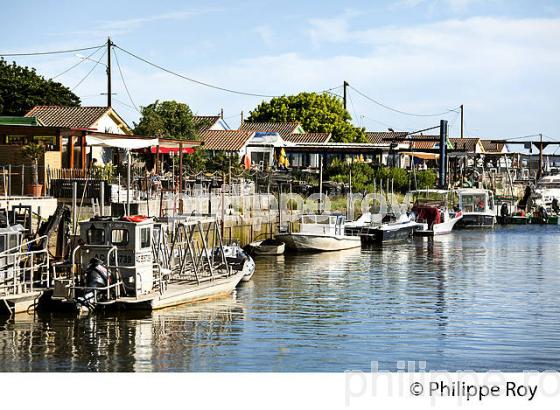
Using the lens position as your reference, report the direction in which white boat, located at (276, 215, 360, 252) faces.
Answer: facing to the left of the viewer

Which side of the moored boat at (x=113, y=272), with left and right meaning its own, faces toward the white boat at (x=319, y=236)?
front

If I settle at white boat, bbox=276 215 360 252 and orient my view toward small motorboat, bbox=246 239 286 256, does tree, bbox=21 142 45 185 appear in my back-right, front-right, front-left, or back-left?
front-right

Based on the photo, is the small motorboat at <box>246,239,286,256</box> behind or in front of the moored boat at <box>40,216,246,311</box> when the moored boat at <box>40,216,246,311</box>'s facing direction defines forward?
in front

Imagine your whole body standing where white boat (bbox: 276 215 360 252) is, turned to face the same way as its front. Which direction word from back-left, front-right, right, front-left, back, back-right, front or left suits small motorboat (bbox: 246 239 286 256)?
front-left

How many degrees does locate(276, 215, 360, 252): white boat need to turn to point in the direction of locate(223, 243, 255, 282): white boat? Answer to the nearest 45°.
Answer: approximately 90° to its left

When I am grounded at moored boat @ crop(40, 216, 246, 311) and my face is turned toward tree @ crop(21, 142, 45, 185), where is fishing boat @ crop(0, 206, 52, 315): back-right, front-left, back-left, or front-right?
front-left

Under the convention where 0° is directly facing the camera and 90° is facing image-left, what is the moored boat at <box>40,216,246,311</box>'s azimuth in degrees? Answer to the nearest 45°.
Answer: approximately 225°

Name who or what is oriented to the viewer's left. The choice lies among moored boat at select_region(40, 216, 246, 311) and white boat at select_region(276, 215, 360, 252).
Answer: the white boat

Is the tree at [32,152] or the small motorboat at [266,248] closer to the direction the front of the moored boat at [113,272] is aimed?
the small motorboat

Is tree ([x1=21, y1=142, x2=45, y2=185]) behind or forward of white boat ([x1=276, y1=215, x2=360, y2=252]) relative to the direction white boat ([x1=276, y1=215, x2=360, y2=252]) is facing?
forward

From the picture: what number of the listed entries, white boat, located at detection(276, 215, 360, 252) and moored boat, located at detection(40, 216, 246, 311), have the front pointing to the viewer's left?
1

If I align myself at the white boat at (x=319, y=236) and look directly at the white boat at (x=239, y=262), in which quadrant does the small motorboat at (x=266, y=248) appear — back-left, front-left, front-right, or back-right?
front-right

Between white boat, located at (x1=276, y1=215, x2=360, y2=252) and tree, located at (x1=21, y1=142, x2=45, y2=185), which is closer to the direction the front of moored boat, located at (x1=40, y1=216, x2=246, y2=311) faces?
the white boat
